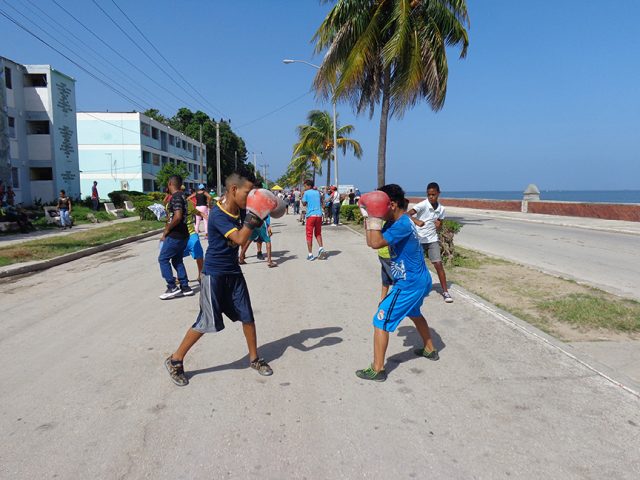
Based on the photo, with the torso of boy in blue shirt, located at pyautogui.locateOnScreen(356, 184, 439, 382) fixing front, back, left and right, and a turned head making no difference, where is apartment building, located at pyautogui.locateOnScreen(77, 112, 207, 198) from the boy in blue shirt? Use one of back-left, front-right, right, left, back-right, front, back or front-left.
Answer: front-right

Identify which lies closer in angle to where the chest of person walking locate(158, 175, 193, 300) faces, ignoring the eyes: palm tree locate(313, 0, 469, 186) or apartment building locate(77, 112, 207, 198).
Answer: the apartment building

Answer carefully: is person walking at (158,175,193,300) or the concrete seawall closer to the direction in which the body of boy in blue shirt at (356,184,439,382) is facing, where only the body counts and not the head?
the person walking

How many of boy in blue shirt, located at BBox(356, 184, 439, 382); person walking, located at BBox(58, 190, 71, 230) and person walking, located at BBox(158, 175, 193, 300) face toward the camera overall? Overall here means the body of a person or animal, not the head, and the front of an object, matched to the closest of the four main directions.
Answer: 1

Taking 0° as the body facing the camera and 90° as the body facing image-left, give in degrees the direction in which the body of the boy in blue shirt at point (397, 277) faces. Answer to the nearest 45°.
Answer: approximately 90°

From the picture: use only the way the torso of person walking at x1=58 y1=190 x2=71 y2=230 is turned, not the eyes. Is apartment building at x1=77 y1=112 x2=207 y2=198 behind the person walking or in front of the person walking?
behind

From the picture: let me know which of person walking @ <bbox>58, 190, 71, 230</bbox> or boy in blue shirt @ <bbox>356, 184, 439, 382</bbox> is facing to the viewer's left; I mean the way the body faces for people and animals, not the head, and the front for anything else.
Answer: the boy in blue shirt

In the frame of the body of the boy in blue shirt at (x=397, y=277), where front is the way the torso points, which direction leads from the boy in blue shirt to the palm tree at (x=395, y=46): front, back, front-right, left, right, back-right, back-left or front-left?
right

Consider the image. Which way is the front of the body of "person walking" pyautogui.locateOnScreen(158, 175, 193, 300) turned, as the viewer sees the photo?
to the viewer's left

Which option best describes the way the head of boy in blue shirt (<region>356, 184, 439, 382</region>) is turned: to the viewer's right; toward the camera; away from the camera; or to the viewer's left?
to the viewer's left

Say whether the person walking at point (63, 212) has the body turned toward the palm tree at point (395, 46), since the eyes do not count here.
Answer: no

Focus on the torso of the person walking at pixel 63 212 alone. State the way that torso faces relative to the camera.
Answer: toward the camera

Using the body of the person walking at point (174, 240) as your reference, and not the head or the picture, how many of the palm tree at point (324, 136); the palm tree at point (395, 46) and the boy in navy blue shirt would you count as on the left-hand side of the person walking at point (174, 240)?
1

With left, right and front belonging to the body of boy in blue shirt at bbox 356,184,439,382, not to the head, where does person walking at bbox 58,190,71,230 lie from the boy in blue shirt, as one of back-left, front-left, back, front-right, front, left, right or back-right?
front-right
